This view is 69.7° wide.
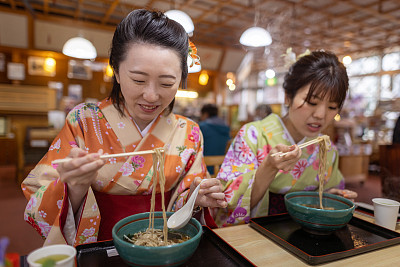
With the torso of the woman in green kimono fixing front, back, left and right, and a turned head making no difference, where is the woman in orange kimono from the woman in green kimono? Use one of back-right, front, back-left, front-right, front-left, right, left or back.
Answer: right

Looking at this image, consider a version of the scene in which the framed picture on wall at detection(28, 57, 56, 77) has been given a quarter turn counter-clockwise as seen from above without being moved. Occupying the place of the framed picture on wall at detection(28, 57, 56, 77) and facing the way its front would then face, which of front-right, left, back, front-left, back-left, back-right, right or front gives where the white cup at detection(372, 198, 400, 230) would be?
right

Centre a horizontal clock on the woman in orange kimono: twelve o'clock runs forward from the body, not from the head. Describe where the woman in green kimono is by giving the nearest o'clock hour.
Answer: The woman in green kimono is roughly at 9 o'clock from the woman in orange kimono.

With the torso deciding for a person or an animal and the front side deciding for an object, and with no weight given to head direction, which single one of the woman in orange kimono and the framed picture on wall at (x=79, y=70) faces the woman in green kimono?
the framed picture on wall

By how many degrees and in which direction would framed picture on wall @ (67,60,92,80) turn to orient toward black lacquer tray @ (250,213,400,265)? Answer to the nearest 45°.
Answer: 0° — it already faces it

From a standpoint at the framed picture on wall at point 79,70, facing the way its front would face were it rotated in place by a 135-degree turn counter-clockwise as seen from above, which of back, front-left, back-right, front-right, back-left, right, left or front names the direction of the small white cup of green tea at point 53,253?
back-right

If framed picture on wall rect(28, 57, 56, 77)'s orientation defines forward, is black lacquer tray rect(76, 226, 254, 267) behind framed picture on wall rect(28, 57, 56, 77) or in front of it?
in front

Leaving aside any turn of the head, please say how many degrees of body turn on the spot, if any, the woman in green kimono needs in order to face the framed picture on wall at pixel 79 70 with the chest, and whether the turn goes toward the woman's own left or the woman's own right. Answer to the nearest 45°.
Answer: approximately 180°

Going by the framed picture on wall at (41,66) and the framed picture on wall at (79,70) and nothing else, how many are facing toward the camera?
2

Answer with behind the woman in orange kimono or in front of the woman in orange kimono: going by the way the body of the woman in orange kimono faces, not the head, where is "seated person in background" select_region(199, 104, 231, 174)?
behind

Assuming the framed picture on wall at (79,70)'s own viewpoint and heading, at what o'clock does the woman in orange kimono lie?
The woman in orange kimono is roughly at 12 o'clock from the framed picture on wall.

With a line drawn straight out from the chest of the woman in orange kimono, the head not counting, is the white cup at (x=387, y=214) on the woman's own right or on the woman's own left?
on the woman's own left

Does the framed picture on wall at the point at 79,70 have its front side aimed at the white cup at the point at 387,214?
yes
